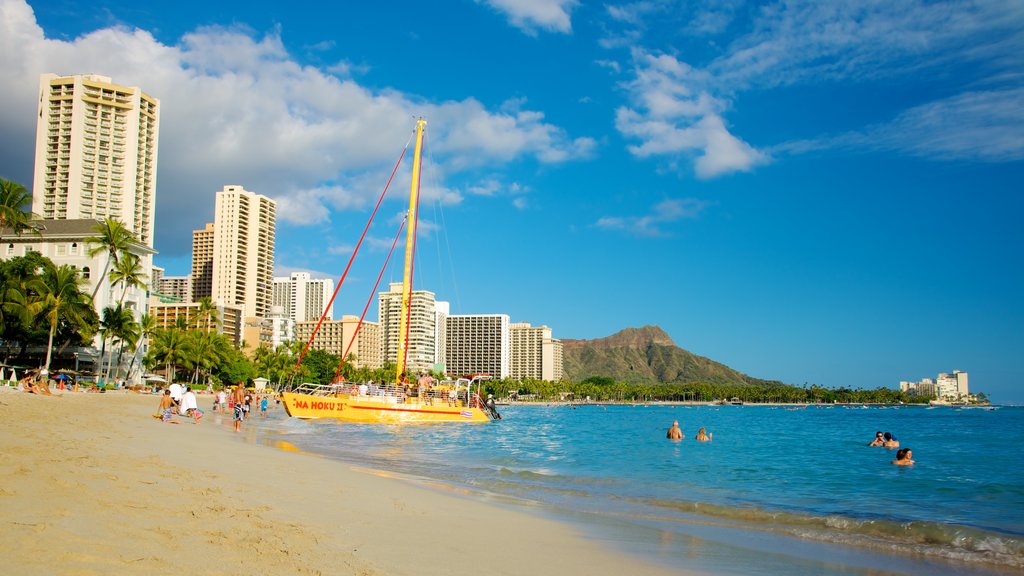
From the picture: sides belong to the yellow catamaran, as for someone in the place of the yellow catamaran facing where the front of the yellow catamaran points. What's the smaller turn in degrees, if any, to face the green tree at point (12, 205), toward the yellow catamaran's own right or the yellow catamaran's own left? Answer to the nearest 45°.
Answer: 0° — it already faces it

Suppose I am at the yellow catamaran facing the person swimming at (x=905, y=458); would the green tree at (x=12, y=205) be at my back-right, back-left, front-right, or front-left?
back-right

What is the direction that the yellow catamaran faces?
to the viewer's left

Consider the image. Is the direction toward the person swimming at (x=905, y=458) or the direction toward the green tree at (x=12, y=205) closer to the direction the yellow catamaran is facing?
the green tree

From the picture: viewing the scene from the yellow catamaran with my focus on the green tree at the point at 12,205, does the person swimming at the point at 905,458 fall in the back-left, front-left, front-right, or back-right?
back-left

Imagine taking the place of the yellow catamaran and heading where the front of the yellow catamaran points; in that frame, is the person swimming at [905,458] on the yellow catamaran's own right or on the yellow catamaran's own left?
on the yellow catamaran's own left
